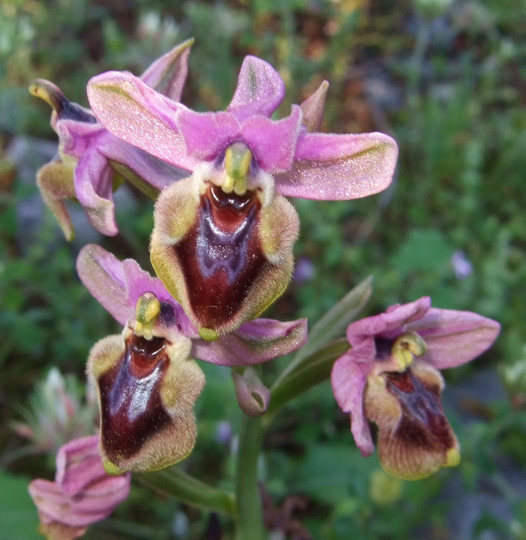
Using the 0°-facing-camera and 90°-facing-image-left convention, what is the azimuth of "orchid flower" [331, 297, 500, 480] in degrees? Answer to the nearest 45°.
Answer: approximately 315°

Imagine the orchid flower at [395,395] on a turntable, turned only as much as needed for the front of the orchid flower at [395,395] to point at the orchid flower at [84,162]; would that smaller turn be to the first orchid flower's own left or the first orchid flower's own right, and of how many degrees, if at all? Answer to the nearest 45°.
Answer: approximately 135° to the first orchid flower's own right

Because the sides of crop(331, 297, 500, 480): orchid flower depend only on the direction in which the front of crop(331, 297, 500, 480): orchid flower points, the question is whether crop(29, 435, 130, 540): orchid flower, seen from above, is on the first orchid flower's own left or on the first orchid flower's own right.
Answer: on the first orchid flower's own right

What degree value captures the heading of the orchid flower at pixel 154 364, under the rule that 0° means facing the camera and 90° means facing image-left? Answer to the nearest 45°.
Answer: approximately 45°

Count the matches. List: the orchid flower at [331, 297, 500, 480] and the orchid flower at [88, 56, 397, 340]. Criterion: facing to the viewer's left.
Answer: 0
